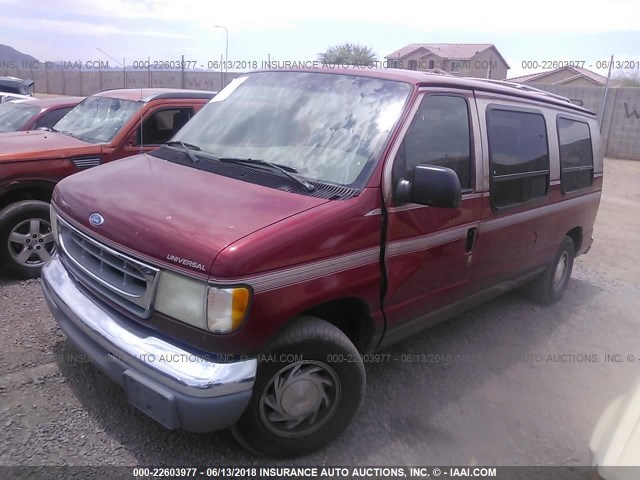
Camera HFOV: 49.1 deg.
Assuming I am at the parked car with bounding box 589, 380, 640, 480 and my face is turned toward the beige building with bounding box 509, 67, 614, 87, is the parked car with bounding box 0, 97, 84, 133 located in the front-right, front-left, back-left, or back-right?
front-left

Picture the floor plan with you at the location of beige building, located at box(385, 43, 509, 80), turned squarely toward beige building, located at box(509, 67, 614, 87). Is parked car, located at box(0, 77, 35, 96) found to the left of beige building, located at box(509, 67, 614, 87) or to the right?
right

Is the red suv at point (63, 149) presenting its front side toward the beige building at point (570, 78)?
no

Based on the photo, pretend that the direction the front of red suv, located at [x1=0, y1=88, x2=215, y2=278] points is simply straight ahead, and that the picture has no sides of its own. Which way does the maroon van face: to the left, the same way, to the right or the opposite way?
the same way

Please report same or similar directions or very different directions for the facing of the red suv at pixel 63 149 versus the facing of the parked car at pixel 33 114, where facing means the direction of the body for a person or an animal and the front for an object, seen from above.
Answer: same or similar directions

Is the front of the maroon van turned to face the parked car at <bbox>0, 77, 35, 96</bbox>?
no

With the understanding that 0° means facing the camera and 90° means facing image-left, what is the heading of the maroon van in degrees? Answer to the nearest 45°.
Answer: approximately 45°

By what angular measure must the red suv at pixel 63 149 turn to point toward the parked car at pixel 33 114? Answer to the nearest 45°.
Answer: approximately 135° to its right

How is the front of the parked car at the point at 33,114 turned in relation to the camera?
facing the viewer and to the left of the viewer

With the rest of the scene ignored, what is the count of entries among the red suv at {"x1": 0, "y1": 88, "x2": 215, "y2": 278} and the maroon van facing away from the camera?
0

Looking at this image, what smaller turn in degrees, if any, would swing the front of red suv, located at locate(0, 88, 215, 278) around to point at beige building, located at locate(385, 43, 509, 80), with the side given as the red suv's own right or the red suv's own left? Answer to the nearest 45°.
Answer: approximately 180°

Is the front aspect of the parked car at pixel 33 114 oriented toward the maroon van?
no

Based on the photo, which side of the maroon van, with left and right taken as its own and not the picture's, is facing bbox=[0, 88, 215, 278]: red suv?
right
